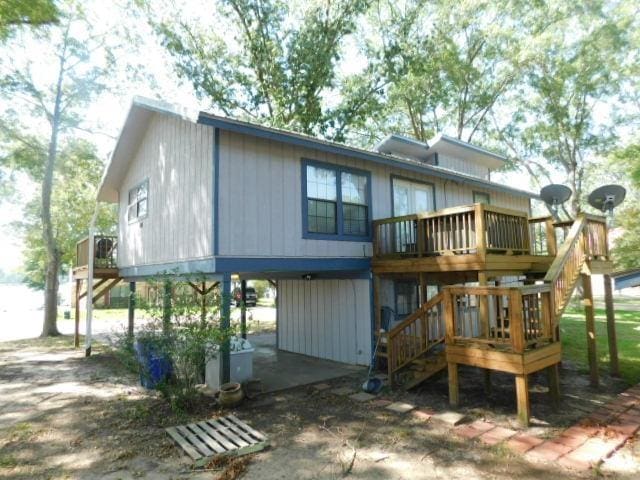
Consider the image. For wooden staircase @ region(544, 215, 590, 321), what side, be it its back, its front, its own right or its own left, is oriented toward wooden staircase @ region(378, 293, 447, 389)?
front

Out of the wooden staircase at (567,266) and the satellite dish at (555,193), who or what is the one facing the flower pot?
the wooden staircase

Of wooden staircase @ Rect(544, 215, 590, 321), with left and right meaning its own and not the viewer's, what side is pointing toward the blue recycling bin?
front

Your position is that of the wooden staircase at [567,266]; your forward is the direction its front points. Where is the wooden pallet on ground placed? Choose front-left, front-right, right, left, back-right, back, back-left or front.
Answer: front

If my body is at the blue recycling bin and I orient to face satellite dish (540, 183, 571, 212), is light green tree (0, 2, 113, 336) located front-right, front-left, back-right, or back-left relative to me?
back-left

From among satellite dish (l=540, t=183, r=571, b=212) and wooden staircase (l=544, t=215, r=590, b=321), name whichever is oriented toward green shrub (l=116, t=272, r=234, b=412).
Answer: the wooden staircase

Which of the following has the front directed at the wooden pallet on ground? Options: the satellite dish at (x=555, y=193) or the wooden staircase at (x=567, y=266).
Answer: the wooden staircase

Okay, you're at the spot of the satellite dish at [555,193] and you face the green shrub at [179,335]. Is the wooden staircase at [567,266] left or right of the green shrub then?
left

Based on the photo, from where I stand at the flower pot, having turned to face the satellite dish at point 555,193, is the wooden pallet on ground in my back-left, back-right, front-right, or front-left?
back-right

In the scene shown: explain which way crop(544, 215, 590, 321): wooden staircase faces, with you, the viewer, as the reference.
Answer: facing the viewer and to the left of the viewer
